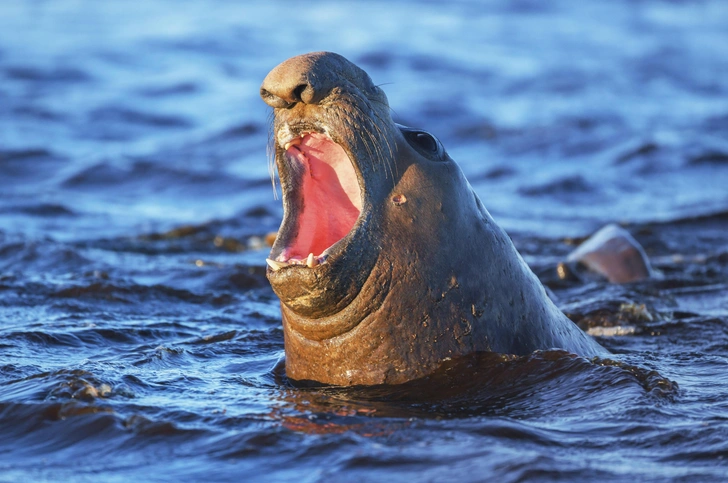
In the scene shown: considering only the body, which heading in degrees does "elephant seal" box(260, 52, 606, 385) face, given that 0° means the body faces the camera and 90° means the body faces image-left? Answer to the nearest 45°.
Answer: approximately 45°

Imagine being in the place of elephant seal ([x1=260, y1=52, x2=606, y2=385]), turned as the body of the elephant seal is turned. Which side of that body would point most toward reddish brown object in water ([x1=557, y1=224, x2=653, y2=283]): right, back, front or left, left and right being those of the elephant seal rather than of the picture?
back
